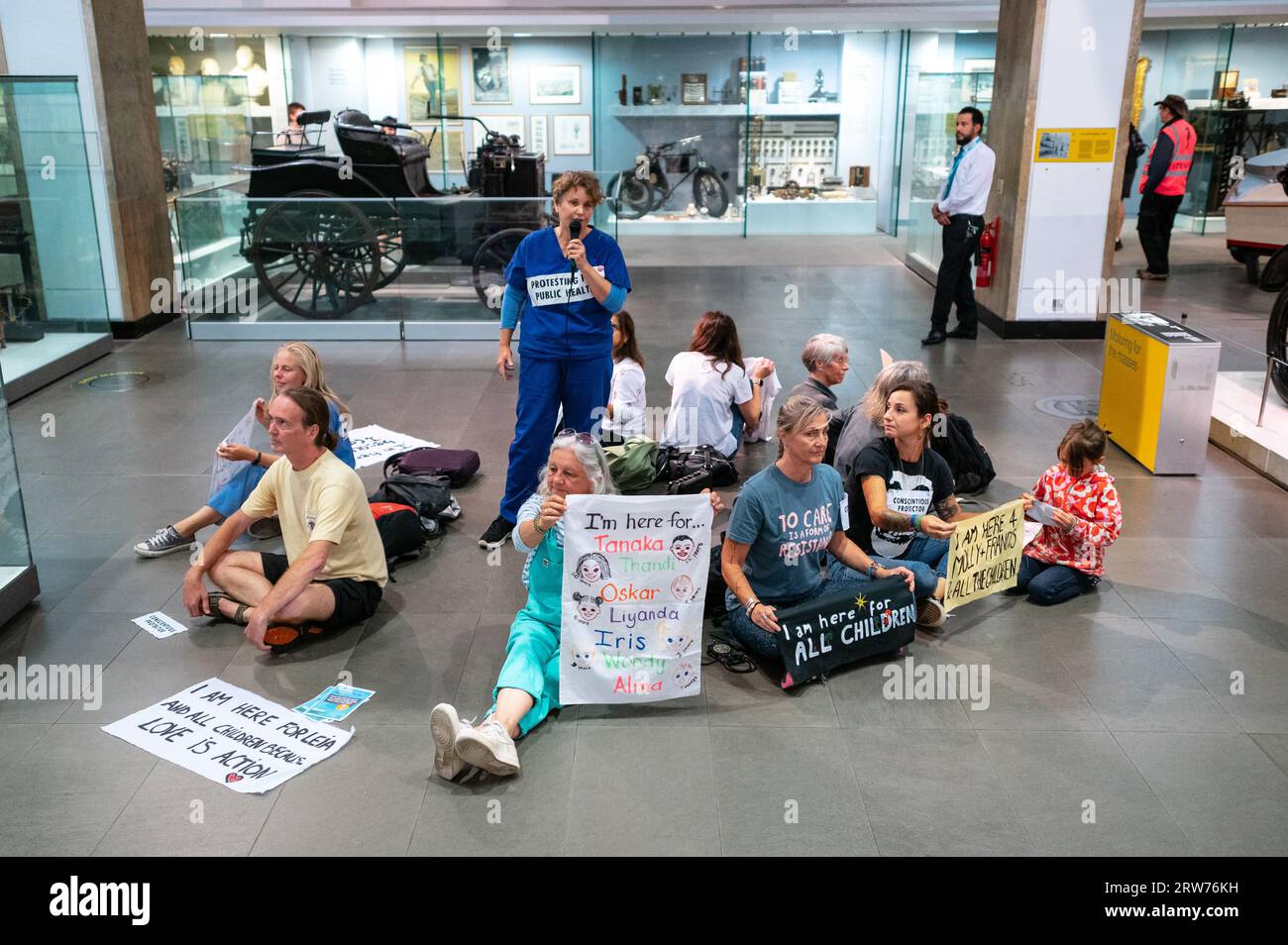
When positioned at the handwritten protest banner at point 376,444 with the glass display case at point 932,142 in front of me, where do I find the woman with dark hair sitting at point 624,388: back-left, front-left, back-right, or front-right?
front-right

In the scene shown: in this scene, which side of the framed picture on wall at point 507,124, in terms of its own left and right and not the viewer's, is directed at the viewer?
front

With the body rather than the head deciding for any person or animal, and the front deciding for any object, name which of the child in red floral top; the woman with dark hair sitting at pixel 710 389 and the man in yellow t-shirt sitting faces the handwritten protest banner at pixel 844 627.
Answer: the child in red floral top

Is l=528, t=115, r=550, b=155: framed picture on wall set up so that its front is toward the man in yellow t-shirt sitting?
yes

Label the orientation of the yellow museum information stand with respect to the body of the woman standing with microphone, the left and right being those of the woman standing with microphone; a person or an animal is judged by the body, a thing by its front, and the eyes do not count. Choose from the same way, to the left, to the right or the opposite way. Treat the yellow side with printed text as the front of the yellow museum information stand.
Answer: to the right

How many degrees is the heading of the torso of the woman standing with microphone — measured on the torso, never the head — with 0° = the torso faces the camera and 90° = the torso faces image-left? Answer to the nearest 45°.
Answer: approximately 0°

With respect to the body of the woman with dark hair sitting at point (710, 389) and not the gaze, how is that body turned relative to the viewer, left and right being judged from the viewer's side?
facing away from the viewer and to the right of the viewer

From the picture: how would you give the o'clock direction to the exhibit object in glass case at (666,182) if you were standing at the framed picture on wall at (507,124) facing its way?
The exhibit object in glass case is roughly at 9 o'clock from the framed picture on wall.

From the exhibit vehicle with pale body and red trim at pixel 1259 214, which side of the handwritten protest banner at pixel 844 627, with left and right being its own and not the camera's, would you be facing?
back

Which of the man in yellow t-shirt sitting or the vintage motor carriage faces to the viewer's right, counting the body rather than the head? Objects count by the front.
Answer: the vintage motor carriage

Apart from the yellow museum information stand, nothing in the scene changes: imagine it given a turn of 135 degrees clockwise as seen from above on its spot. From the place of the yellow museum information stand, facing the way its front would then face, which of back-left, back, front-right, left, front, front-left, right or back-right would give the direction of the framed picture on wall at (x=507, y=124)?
front-left

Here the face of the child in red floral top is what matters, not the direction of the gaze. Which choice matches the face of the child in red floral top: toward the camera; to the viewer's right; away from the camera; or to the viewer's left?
to the viewer's left

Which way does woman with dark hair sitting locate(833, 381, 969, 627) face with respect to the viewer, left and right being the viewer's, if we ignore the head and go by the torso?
facing the viewer and to the right of the viewer

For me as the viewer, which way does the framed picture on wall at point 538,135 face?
facing the viewer

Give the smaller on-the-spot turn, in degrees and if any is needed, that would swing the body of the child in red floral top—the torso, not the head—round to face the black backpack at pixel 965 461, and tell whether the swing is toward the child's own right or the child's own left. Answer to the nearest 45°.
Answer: approximately 90° to the child's own right

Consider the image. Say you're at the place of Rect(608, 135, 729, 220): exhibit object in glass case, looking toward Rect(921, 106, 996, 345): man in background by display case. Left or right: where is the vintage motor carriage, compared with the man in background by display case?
right

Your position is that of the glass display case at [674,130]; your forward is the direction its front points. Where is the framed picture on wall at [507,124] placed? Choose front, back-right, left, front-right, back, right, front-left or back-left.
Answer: right

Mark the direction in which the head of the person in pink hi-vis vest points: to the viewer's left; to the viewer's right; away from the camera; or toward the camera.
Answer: to the viewer's left

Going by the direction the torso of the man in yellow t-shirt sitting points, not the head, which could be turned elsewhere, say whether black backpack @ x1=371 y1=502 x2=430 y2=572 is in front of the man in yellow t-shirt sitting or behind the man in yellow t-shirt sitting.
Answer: behind

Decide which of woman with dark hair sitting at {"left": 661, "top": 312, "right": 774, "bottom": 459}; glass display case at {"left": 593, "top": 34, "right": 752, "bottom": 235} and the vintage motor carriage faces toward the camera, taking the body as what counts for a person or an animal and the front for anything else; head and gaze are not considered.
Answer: the glass display case

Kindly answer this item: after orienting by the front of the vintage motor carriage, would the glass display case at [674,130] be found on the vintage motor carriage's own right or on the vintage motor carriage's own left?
on the vintage motor carriage's own left
